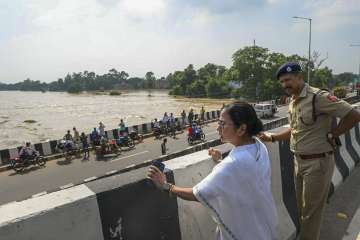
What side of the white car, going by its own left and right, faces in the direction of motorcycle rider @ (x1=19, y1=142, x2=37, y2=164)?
front

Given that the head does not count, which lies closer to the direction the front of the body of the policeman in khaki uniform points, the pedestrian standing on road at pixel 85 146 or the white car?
the pedestrian standing on road

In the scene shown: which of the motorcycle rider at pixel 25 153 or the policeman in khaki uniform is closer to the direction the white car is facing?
the motorcycle rider

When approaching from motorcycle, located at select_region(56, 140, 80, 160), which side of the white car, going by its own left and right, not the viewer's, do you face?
front

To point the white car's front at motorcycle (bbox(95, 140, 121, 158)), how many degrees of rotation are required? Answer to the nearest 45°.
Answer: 0° — it already faces it

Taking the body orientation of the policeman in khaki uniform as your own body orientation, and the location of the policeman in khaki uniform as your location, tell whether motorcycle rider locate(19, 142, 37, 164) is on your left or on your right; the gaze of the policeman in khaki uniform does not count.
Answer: on your right

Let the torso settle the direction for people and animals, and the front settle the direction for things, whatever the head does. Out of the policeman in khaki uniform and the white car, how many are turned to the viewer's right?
0

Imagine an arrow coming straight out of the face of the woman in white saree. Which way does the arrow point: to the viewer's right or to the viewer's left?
to the viewer's left

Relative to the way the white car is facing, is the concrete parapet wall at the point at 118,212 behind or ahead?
ahead

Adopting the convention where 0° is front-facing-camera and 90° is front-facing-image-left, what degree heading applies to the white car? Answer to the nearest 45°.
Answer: approximately 45°

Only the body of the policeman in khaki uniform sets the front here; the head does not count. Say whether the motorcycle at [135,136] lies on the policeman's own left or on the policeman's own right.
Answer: on the policeman's own right

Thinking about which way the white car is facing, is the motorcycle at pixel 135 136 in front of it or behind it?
in front

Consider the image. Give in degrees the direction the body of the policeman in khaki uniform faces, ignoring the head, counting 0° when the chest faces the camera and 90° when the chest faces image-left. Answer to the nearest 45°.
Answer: approximately 45°

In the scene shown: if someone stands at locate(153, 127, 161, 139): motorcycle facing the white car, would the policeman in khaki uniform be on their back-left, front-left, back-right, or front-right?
back-right

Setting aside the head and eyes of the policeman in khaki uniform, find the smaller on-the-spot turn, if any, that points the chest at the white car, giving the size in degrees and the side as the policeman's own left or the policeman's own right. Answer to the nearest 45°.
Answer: approximately 135° to the policeman's own right

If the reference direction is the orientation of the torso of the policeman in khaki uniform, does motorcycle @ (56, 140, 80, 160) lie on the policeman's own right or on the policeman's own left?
on the policeman's own right
